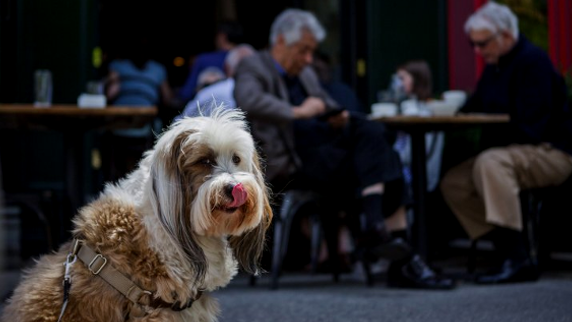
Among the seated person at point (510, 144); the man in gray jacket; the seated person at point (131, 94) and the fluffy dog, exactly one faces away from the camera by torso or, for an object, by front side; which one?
the seated person at point (131, 94)

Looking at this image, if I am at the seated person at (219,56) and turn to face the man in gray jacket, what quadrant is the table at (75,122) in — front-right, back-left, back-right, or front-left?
front-right

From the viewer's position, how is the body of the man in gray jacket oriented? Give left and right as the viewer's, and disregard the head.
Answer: facing the viewer and to the right of the viewer

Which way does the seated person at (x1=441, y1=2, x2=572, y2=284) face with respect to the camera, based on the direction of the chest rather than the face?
to the viewer's left

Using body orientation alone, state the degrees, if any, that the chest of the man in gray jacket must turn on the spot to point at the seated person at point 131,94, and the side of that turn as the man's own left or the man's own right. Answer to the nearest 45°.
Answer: approximately 180°

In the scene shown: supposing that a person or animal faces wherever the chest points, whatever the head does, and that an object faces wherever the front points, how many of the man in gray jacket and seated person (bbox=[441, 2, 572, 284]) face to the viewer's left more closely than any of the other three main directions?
1

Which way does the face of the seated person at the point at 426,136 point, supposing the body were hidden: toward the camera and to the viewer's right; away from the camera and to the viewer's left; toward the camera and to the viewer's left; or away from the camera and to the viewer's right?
toward the camera and to the viewer's left

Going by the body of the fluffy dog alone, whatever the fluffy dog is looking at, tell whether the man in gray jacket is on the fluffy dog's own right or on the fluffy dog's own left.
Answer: on the fluffy dog's own left

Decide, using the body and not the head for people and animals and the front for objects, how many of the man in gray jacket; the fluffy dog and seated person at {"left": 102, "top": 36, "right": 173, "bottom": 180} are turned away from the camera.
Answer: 1

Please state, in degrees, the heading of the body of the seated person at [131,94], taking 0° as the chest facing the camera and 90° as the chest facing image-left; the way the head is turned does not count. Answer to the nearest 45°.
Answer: approximately 180°

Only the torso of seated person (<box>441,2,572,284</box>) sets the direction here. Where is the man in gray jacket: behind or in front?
in front
